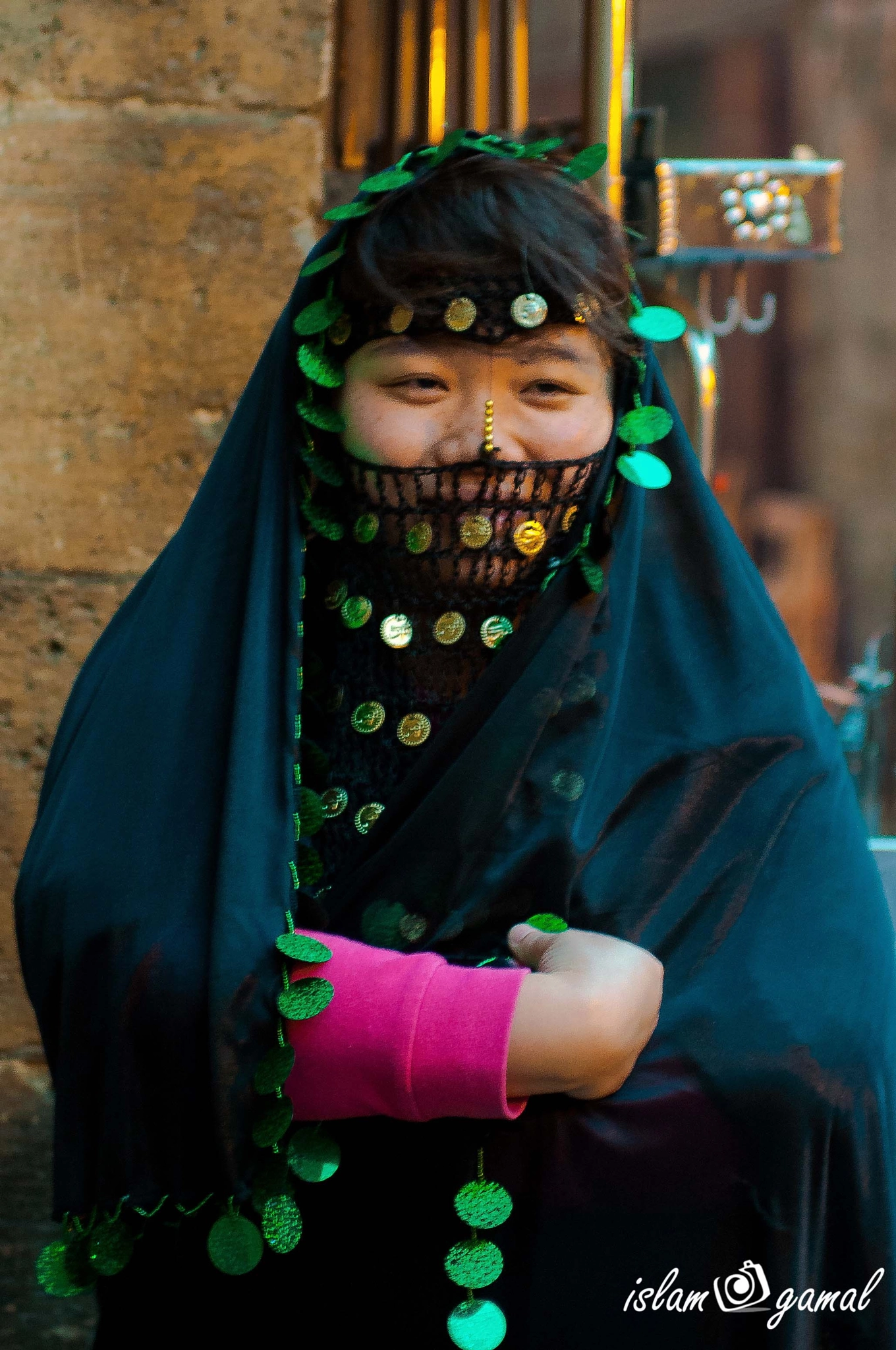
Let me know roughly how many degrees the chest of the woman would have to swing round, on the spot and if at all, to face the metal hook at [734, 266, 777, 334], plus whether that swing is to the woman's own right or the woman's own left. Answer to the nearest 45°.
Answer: approximately 180°

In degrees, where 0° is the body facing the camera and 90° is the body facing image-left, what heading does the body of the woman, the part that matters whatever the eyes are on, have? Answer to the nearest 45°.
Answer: approximately 0°

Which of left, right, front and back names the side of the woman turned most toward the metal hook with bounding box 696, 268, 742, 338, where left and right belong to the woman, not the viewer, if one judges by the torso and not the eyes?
back
